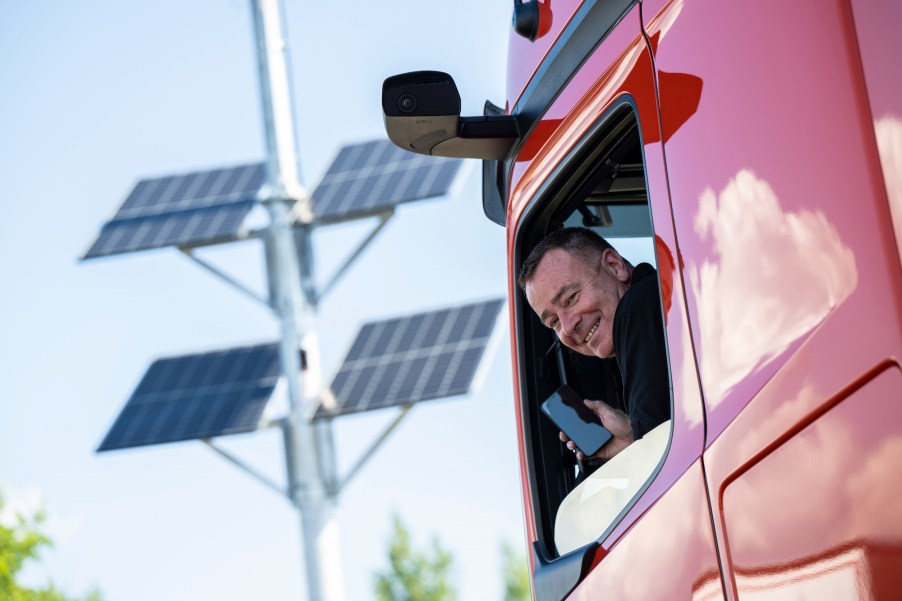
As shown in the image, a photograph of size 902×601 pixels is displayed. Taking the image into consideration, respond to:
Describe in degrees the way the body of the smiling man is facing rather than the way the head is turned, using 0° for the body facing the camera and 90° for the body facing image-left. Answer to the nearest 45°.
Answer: approximately 45°

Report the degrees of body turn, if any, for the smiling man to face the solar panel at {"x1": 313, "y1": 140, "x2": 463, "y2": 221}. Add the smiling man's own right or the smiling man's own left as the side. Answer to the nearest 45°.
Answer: approximately 135° to the smiling man's own right

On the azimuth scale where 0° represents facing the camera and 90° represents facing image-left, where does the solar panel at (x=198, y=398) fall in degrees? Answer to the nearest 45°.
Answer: approximately 45°

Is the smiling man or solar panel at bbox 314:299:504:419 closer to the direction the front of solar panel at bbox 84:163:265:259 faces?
the smiling man

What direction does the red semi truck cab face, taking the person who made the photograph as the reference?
facing away from the viewer and to the left of the viewer

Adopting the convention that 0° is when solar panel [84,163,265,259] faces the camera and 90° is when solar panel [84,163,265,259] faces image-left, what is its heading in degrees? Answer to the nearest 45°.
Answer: approximately 45°

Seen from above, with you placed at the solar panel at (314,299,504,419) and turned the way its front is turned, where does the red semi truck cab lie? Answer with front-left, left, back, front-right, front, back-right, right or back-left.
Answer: front-left

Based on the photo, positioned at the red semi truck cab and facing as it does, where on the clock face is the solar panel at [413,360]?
The solar panel is roughly at 1 o'clock from the red semi truck cab.
